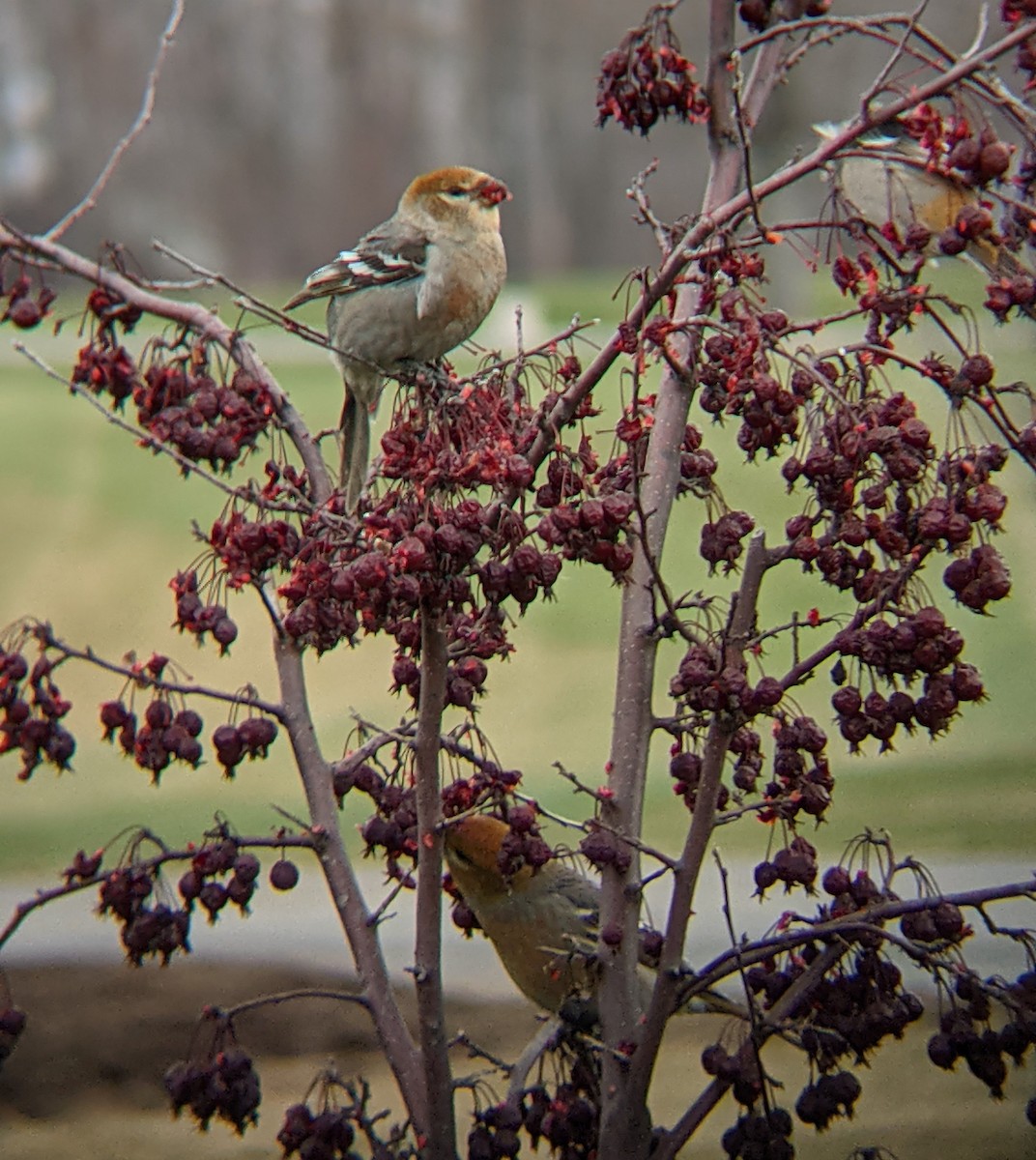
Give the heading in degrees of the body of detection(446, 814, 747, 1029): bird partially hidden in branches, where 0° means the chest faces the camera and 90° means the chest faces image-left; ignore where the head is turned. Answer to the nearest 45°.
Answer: approximately 90°
